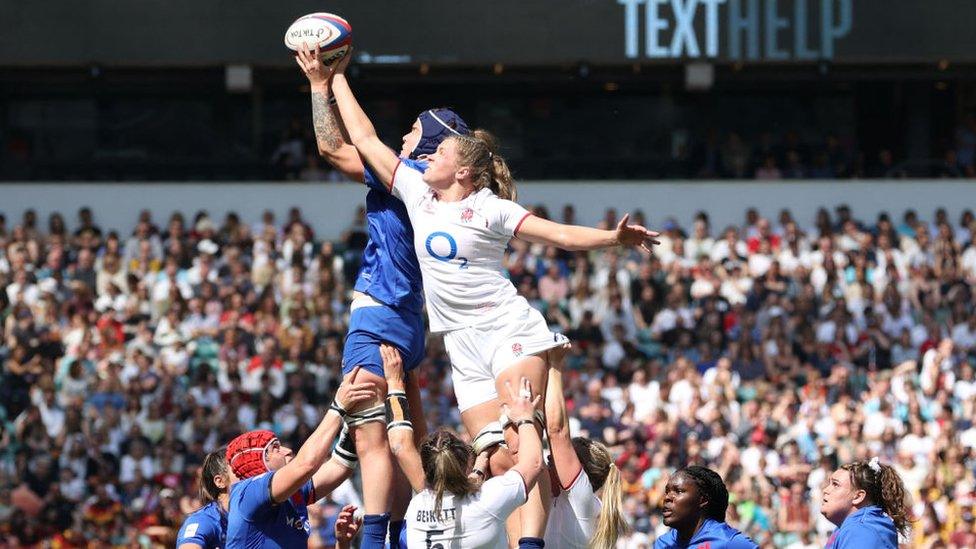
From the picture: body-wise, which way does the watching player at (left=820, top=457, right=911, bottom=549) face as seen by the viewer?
to the viewer's left

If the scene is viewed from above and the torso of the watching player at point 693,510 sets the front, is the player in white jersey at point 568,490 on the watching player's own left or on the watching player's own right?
on the watching player's own right

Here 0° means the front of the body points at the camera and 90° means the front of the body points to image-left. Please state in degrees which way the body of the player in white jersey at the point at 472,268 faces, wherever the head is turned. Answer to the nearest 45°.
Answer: approximately 45°

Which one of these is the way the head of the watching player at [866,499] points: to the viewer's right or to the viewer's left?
to the viewer's left
